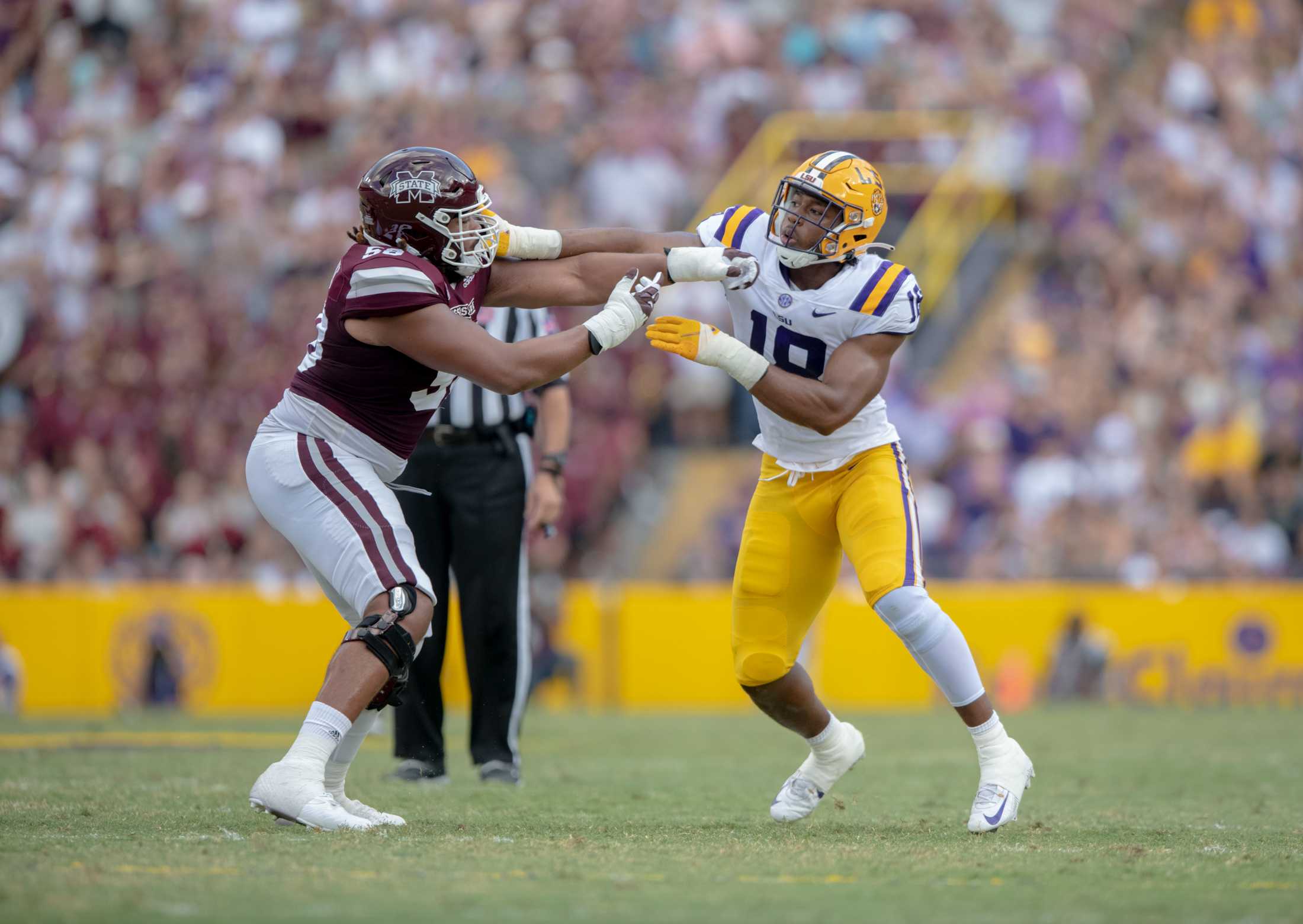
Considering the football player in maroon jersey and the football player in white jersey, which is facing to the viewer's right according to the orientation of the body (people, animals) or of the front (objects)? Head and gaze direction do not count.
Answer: the football player in maroon jersey

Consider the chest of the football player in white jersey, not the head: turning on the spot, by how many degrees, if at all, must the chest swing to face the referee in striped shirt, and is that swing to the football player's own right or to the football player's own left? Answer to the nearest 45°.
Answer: approximately 90° to the football player's own right

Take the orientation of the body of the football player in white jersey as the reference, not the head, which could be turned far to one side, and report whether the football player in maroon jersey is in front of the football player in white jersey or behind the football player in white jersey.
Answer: in front

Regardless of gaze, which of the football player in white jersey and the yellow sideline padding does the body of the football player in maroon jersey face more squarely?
the football player in white jersey

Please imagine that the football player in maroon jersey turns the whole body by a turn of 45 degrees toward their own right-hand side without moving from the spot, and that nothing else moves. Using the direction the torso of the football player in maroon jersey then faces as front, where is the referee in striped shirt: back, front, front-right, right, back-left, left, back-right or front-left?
back-left

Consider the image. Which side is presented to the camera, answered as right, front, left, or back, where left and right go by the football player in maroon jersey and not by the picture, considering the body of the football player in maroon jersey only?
right

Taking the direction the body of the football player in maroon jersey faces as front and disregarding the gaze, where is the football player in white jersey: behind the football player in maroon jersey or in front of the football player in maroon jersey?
in front

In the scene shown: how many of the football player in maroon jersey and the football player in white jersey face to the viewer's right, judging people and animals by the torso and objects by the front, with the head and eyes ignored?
1

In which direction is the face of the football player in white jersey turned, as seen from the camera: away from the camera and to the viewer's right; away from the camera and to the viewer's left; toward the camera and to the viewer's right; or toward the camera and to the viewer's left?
toward the camera and to the viewer's left

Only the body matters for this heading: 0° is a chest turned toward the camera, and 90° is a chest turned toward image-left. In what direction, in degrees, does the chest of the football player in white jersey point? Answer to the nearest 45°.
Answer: approximately 45°

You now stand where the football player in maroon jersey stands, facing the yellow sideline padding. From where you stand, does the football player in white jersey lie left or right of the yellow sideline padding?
right

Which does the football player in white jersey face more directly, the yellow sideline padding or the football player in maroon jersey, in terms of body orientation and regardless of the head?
the football player in maroon jersey

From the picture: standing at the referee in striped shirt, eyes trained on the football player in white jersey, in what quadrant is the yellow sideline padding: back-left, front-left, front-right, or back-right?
back-left

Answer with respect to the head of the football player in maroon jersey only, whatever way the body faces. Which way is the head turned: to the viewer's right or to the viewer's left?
to the viewer's right

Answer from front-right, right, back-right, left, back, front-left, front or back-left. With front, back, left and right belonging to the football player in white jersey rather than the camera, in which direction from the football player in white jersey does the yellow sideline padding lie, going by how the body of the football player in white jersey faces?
back-right
